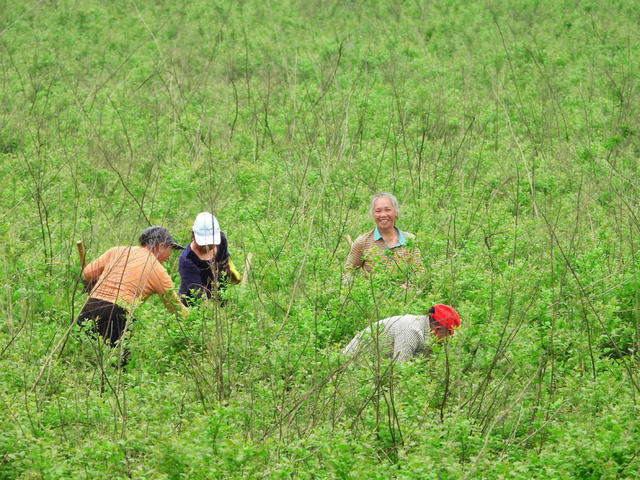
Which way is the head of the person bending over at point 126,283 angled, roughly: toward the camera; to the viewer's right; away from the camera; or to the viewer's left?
to the viewer's right

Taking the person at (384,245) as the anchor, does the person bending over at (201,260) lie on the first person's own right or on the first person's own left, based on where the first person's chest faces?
on the first person's own right

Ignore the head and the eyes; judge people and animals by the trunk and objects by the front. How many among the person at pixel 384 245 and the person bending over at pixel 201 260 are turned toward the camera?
2

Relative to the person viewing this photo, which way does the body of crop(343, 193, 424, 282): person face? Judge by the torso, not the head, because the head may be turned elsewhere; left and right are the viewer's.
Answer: facing the viewer

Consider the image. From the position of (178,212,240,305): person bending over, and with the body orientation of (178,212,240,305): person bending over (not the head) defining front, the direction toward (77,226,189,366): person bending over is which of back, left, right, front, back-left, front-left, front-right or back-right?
front-right

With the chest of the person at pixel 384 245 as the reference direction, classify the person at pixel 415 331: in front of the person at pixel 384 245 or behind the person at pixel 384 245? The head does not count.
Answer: in front
